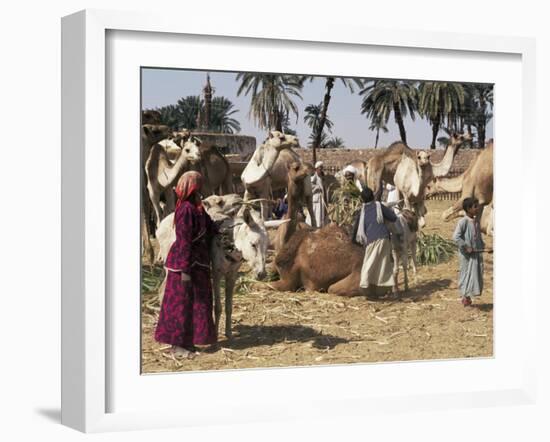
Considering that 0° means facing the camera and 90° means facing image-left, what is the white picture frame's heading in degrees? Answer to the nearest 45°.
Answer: approximately 315°
